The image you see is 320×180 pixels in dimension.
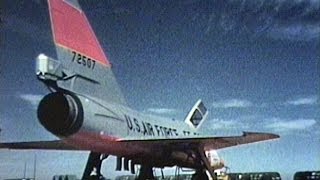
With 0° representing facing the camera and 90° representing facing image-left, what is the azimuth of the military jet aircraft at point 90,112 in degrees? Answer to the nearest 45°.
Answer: approximately 225°
